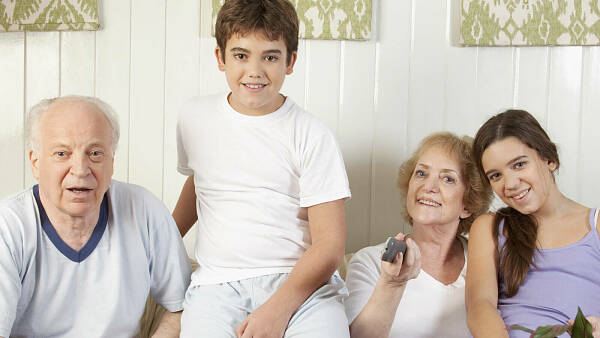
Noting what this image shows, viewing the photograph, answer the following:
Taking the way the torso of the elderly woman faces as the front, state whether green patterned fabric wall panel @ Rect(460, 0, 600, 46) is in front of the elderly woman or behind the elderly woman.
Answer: behind

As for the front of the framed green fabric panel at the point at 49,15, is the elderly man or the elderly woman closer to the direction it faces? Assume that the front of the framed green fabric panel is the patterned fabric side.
the elderly man

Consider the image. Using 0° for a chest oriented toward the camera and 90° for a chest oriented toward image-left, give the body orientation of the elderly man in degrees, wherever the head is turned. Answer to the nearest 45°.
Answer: approximately 0°

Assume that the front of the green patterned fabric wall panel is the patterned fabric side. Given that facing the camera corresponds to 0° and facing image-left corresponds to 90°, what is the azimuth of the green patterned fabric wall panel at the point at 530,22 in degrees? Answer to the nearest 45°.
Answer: approximately 0°

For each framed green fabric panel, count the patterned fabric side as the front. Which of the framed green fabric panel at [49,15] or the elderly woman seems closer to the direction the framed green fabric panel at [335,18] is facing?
the elderly woman

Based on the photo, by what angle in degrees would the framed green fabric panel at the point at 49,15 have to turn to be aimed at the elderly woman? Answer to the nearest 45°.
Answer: approximately 45° to its left
